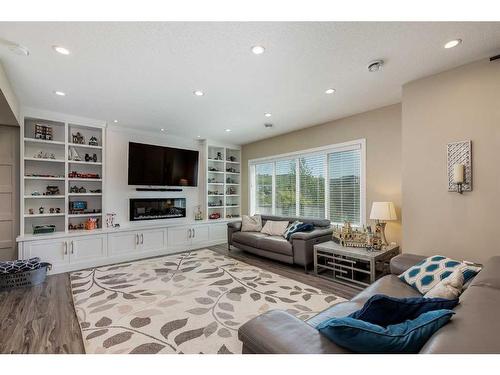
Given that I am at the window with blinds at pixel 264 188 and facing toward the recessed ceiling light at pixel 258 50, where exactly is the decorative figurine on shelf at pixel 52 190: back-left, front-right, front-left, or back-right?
front-right

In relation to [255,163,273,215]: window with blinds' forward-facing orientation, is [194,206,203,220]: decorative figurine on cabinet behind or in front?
in front

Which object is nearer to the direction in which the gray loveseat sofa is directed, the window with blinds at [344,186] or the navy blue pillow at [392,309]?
the navy blue pillow

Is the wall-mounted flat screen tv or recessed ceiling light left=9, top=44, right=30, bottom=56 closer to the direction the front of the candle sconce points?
the recessed ceiling light

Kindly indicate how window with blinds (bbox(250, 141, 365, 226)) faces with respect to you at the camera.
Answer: facing the viewer and to the left of the viewer

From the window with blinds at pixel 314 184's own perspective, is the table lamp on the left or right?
on its left

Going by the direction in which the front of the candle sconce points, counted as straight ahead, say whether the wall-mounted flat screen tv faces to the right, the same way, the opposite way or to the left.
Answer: to the left

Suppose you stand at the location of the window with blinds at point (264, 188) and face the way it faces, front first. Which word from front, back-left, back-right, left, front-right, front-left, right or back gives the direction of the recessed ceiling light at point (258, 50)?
front-left

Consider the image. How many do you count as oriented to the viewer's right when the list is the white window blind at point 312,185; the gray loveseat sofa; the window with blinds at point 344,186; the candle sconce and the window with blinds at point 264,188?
0

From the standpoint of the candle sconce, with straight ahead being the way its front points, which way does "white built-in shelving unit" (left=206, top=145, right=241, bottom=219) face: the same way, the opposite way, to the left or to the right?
to the left

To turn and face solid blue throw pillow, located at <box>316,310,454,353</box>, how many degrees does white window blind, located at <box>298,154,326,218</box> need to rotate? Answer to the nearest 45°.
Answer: approximately 45° to its left
